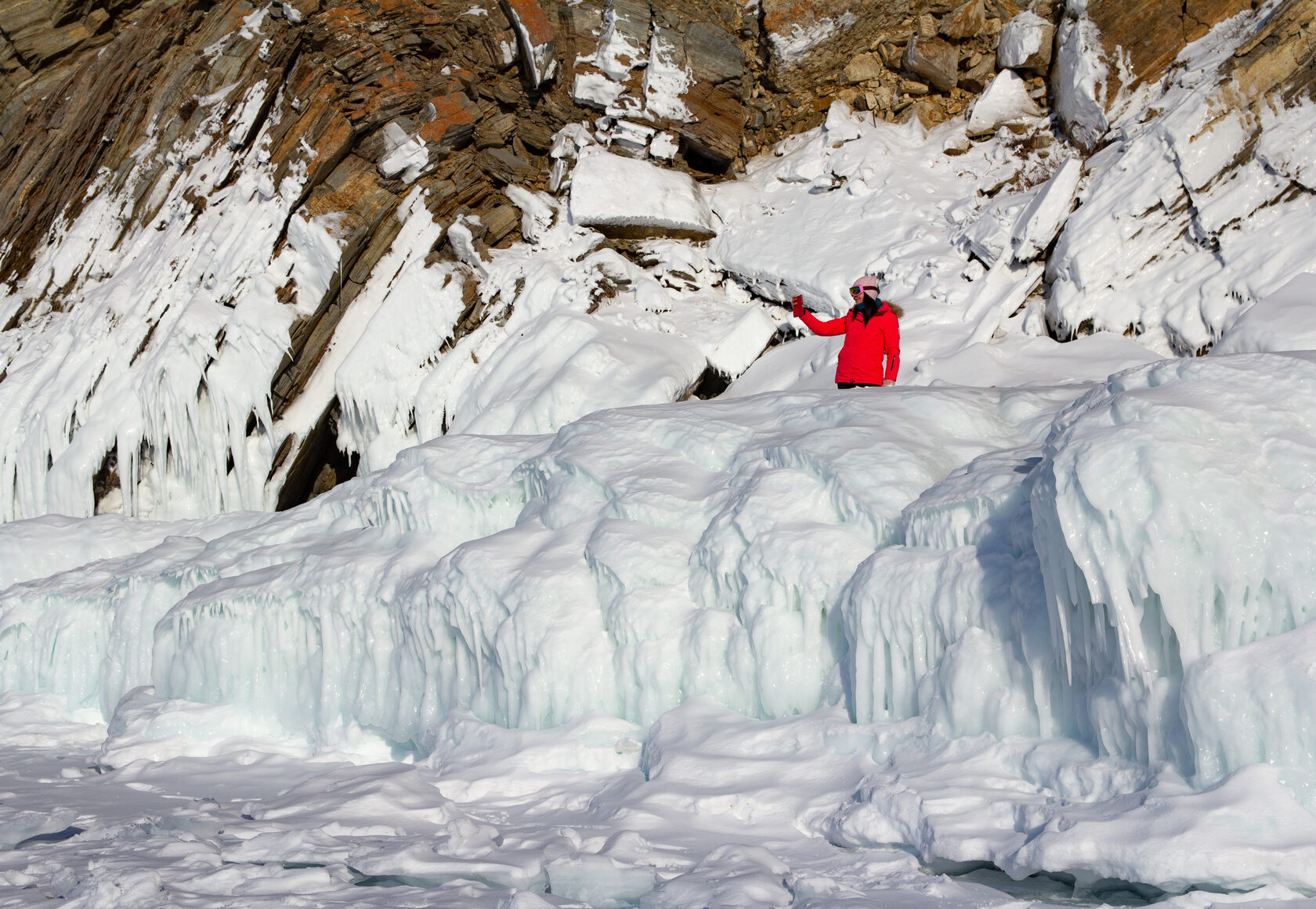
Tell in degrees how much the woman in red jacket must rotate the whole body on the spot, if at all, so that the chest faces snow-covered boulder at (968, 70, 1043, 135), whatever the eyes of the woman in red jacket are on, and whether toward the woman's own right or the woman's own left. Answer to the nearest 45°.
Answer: approximately 180°

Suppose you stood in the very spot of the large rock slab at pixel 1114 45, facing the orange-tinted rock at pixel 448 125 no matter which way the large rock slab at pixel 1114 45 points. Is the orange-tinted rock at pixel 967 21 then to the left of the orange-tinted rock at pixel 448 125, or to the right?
right

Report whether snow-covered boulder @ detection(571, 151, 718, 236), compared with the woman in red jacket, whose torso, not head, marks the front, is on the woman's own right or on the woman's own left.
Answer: on the woman's own right

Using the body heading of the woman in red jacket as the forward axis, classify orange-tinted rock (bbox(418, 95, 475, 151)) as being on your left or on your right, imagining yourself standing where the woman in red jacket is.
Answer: on your right

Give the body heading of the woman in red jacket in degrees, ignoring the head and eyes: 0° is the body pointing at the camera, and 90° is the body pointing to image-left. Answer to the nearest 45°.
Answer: approximately 45°
